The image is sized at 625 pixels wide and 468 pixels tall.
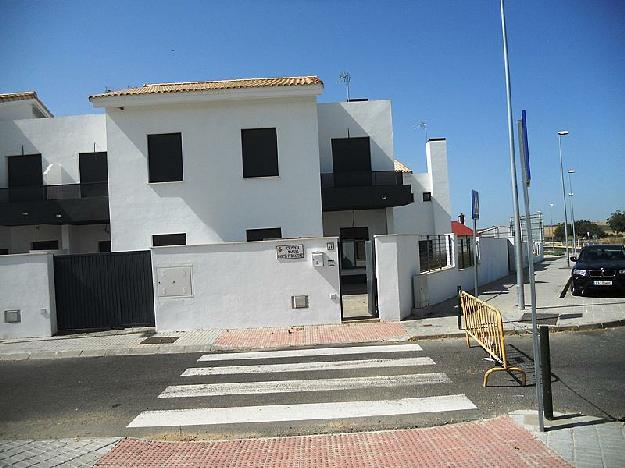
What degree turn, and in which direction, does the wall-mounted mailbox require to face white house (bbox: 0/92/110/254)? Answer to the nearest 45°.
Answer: approximately 135° to its right

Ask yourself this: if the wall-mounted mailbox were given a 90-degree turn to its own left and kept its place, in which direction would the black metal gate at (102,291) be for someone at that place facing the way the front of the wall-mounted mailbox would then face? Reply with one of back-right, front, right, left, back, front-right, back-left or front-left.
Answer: back

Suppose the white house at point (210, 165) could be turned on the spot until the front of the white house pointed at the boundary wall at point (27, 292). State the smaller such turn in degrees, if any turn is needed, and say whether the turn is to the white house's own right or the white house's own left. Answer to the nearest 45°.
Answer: approximately 45° to the white house's own right

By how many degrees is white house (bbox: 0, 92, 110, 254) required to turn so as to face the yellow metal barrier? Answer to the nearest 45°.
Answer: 0° — it already faces it

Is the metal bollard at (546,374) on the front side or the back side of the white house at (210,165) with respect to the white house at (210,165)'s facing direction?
on the front side

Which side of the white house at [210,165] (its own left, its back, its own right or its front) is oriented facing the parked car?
left

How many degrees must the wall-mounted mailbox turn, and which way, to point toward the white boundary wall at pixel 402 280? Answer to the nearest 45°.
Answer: approximately 90° to its left

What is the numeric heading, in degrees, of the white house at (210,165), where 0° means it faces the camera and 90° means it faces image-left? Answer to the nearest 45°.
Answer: approximately 0°

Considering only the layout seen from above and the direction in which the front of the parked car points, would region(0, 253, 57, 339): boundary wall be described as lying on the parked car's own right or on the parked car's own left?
on the parked car's own right

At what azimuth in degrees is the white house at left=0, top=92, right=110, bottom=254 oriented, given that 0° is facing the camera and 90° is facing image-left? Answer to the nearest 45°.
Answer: approximately 0°

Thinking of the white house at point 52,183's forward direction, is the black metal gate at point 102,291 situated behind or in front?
in front

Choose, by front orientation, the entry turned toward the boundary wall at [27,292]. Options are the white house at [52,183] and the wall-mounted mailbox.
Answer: the white house
